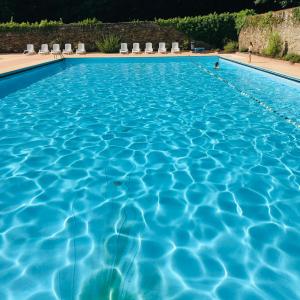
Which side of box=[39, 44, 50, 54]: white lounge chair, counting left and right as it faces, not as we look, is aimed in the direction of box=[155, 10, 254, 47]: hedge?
left

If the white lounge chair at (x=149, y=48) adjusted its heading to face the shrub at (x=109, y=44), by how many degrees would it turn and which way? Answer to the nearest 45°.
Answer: approximately 90° to its right

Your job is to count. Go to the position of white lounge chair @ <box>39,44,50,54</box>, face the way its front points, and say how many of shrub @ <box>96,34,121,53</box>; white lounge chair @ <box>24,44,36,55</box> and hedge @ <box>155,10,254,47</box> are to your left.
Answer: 2

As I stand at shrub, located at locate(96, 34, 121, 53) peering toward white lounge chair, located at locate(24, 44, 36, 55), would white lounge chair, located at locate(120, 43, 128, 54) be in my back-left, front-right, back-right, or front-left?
back-left

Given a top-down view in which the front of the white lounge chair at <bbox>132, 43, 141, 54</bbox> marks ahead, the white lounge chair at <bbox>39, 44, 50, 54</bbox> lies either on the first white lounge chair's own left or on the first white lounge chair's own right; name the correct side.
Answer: on the first white lounge chair's own right

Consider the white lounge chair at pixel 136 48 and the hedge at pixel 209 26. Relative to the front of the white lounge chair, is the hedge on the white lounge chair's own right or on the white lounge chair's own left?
on the white lounge chair's own left

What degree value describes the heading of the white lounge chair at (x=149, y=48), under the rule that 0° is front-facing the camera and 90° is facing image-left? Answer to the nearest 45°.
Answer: approximately 0°

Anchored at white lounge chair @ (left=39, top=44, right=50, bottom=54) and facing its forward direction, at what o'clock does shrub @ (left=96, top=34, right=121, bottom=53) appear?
The shrub is roughly at 9 o'clock from the white lounge chair.

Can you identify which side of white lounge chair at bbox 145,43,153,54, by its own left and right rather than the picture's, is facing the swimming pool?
front

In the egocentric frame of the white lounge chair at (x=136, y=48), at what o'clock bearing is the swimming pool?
The swimming pool is roughly at 12 o'clock from the white lounge chair.

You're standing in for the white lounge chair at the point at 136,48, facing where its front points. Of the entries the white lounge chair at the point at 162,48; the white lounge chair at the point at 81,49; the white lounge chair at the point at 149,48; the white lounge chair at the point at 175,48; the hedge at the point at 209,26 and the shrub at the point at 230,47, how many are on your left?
5

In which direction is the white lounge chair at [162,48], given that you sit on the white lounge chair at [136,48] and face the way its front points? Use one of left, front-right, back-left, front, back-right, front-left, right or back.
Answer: left

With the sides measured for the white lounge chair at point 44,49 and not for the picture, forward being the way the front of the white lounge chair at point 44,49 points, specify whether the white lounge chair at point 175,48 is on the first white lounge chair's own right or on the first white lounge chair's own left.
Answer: on the first white lounge chair's own left
